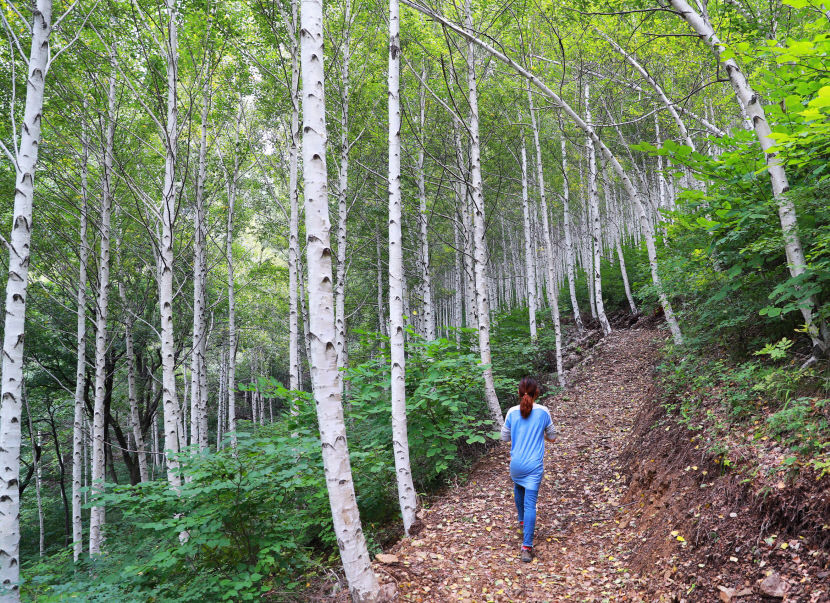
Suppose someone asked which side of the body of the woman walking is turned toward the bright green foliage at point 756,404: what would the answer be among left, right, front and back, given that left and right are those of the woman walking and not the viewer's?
right

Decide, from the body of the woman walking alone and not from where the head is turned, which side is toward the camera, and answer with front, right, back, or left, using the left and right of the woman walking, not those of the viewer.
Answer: back

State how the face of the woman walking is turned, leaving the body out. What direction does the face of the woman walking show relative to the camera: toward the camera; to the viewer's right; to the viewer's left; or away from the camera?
away from the camera
